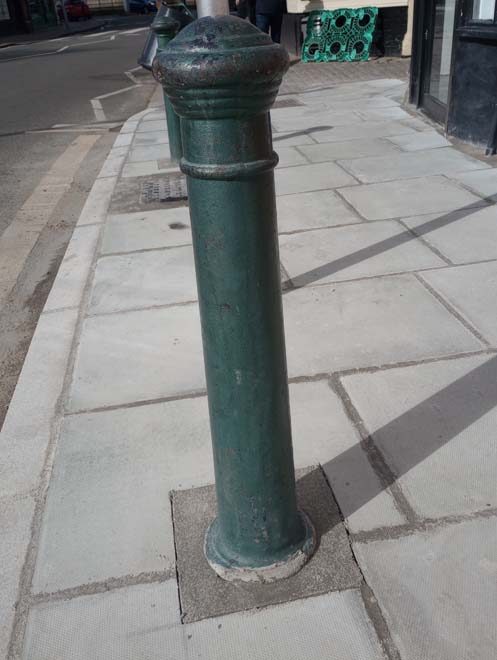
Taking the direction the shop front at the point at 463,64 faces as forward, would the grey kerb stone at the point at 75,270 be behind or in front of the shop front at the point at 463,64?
in front

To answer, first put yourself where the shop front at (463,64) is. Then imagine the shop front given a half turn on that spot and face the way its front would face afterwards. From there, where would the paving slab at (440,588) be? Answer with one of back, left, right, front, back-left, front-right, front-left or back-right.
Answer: back-right

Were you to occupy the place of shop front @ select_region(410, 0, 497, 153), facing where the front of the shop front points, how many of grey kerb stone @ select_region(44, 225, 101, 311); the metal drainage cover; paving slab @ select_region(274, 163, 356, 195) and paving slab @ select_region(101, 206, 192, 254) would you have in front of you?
4

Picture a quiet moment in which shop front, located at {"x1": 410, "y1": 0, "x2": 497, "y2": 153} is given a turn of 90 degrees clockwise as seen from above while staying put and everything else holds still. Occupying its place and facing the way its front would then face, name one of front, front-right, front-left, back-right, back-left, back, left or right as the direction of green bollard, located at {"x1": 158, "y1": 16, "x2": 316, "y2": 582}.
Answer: back-left

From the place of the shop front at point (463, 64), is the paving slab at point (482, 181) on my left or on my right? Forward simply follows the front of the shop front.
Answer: on my left

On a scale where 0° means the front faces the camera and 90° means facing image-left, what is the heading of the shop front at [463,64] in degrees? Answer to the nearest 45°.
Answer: approximately 45°

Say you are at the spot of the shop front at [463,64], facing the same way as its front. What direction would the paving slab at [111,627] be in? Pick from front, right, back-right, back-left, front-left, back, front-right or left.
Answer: front-left

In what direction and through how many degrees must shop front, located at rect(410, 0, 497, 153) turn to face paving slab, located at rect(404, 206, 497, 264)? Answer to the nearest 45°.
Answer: approximately 45° to its left

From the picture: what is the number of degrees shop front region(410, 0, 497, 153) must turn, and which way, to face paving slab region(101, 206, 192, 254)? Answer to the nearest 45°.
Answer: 0° — it already faces it

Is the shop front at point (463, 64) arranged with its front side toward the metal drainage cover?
yes

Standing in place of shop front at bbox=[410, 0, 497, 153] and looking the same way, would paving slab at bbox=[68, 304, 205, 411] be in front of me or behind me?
in front

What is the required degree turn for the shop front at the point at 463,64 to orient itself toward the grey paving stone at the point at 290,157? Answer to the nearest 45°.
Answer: approximately 45° to its right
